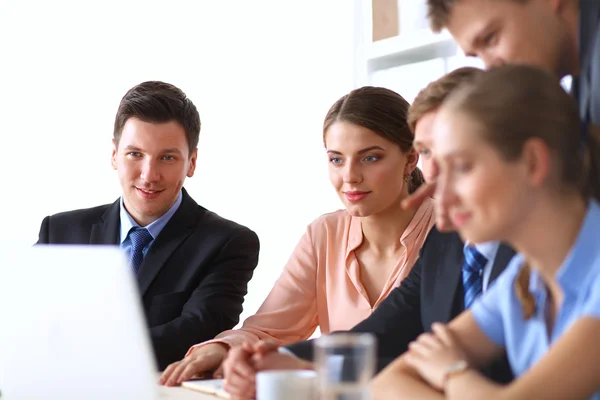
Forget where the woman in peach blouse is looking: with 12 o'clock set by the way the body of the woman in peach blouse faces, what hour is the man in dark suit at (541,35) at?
The man in dark suit is roughly at 10 o'clock from the woman in peach blouse.

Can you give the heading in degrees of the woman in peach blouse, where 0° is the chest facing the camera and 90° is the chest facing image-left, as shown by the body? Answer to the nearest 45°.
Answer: approximately 45°

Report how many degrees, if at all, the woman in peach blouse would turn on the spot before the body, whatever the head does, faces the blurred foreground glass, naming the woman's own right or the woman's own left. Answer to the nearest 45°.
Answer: approximately 45° to the woman's own left

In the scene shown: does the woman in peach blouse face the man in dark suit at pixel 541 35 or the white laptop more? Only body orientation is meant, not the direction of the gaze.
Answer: the white laptop

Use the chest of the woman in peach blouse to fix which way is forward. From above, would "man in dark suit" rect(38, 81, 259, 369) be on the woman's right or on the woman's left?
on the woman's right
